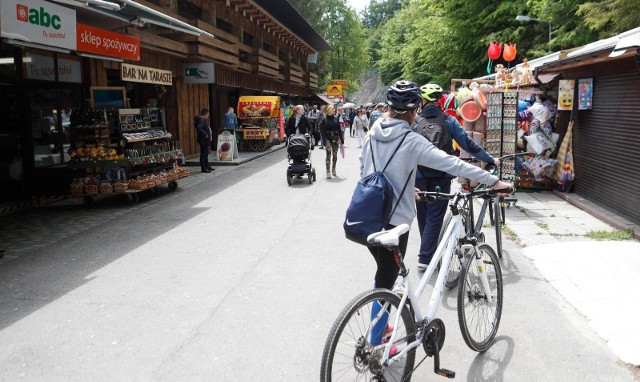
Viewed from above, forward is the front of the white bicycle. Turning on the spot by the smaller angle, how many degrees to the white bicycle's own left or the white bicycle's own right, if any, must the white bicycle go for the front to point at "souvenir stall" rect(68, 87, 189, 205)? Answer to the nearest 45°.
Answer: approximately 90° to the white bicycle's own left

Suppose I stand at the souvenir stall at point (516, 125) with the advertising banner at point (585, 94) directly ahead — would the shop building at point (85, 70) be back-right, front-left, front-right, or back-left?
back-right

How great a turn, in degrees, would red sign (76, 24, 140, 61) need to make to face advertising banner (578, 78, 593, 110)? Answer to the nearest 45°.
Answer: approximately 45° to its left

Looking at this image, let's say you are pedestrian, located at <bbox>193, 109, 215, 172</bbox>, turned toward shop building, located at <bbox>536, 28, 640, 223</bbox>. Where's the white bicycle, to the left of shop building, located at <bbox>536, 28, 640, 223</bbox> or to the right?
right

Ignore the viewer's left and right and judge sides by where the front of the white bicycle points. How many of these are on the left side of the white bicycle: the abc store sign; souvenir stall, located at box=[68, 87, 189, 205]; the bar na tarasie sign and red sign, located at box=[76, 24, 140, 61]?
4
